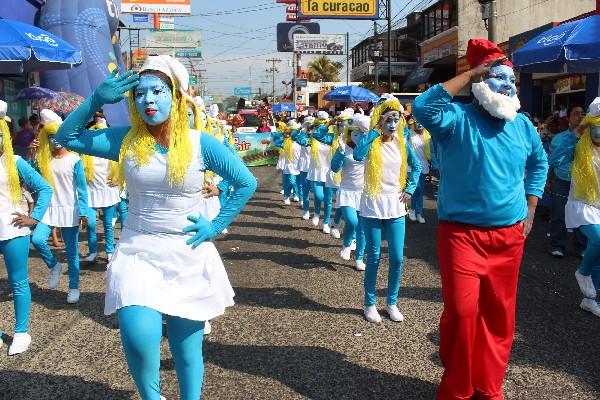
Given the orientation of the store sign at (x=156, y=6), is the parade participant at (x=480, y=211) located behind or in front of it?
in front

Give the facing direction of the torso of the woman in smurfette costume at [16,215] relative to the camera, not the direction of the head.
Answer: toward the camera

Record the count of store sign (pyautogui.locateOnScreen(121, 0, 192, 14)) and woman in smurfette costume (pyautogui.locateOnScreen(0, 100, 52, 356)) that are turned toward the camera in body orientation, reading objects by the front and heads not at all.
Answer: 2

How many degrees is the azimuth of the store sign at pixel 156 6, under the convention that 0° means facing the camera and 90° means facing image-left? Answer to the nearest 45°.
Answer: approximately 0°

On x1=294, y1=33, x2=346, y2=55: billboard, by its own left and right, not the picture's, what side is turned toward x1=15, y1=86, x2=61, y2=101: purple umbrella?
front

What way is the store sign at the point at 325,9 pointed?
toward the camera

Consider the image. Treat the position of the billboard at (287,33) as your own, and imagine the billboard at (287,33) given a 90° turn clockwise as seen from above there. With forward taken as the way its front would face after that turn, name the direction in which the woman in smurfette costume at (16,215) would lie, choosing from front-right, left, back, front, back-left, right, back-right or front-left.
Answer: left

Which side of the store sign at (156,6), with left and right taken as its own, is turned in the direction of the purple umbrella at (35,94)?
front

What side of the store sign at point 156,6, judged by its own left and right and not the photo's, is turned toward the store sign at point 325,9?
left

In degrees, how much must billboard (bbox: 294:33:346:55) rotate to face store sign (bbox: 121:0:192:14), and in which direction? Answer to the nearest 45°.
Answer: approximately 45° to its right
